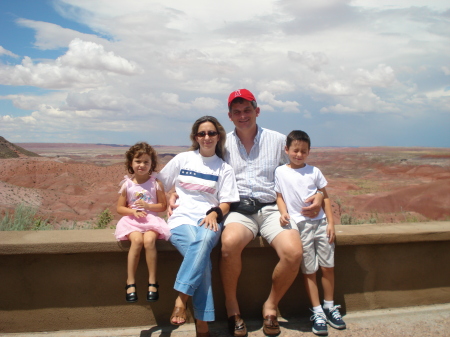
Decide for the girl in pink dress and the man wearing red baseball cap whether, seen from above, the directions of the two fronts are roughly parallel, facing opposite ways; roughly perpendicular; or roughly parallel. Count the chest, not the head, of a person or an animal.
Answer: roughly parallel

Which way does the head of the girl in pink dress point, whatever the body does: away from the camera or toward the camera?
toward the camera

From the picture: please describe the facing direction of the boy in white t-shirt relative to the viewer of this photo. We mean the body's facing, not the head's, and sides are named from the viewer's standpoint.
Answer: facing the viewer

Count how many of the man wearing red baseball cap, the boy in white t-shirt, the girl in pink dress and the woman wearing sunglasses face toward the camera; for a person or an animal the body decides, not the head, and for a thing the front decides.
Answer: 4

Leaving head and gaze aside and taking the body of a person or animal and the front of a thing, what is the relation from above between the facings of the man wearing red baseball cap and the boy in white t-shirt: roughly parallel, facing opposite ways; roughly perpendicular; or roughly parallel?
roughly parallel

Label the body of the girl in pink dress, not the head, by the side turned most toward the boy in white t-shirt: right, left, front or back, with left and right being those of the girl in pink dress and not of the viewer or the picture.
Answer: left

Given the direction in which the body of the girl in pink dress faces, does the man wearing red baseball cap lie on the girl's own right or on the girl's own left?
on the girl's own left

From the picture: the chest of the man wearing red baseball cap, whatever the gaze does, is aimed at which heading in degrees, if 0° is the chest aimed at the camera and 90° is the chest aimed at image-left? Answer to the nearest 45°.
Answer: approximately 0°

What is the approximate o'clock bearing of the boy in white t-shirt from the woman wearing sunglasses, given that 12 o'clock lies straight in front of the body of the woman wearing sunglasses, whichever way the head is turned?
The boy in white t-shirt is roughly at 9 o'clock from the woman wearing sunglasses.

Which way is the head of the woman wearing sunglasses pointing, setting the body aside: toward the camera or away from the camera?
toward the camera

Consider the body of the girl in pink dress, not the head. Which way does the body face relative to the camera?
toward the camera

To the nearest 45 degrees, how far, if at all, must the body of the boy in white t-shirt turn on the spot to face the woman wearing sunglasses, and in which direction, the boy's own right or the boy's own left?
approximately 90° to the boy's own right

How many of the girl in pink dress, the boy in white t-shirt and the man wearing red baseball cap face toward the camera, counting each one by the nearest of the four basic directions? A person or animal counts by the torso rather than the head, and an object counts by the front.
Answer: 3
